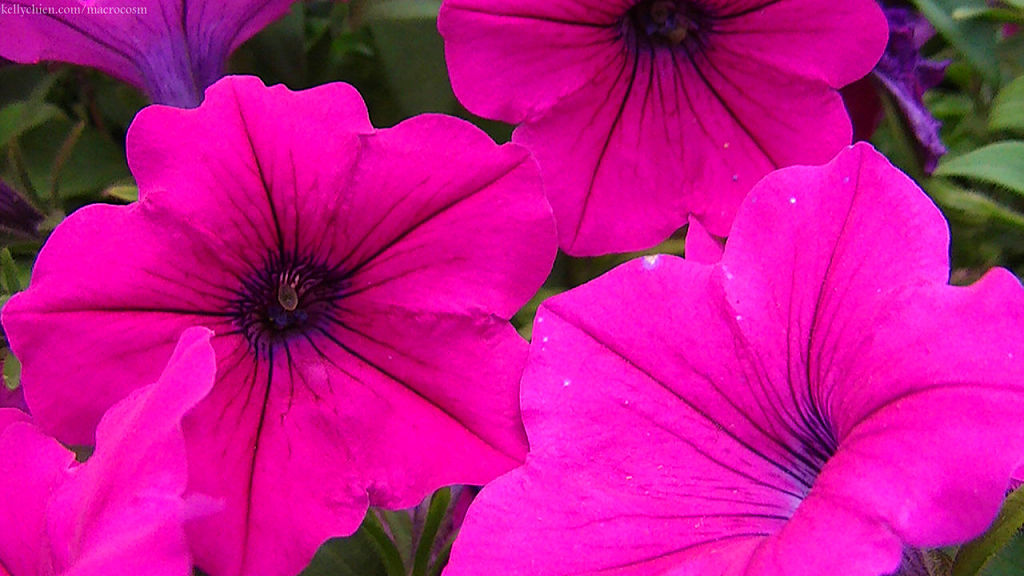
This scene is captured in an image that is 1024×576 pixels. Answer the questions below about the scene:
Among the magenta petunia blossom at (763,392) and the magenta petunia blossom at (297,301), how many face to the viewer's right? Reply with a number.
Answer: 0

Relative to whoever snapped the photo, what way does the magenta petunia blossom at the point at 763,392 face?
facing the viewer and to the left of the viewer

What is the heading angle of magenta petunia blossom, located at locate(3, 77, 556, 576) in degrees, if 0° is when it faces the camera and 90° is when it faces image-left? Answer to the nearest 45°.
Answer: approximately 0°
